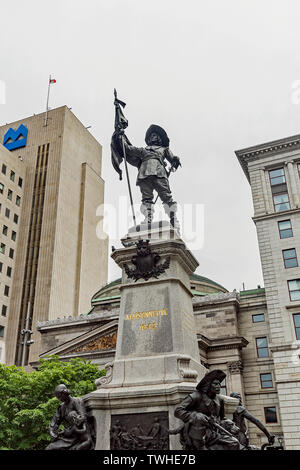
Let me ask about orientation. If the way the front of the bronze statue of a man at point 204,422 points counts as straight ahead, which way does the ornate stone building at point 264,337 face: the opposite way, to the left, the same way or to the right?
to the right

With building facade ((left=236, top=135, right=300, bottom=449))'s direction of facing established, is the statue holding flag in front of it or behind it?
in front

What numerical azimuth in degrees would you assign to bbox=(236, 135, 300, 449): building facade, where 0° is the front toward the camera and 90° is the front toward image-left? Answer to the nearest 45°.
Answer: approximately 45°

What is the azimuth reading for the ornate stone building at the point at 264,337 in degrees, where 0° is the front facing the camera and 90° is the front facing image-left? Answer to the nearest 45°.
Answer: approximately 45°

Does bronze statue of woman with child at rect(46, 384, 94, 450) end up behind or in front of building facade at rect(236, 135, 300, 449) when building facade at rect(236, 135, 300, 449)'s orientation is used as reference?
in front

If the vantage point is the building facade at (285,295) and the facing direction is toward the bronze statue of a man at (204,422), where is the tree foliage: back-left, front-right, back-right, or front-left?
front-right

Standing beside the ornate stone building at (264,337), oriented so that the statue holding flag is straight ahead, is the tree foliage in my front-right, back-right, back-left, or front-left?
front-right

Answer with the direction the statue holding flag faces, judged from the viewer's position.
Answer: facing the viewer

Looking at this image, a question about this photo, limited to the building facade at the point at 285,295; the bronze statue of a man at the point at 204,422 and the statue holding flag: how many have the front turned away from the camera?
0
